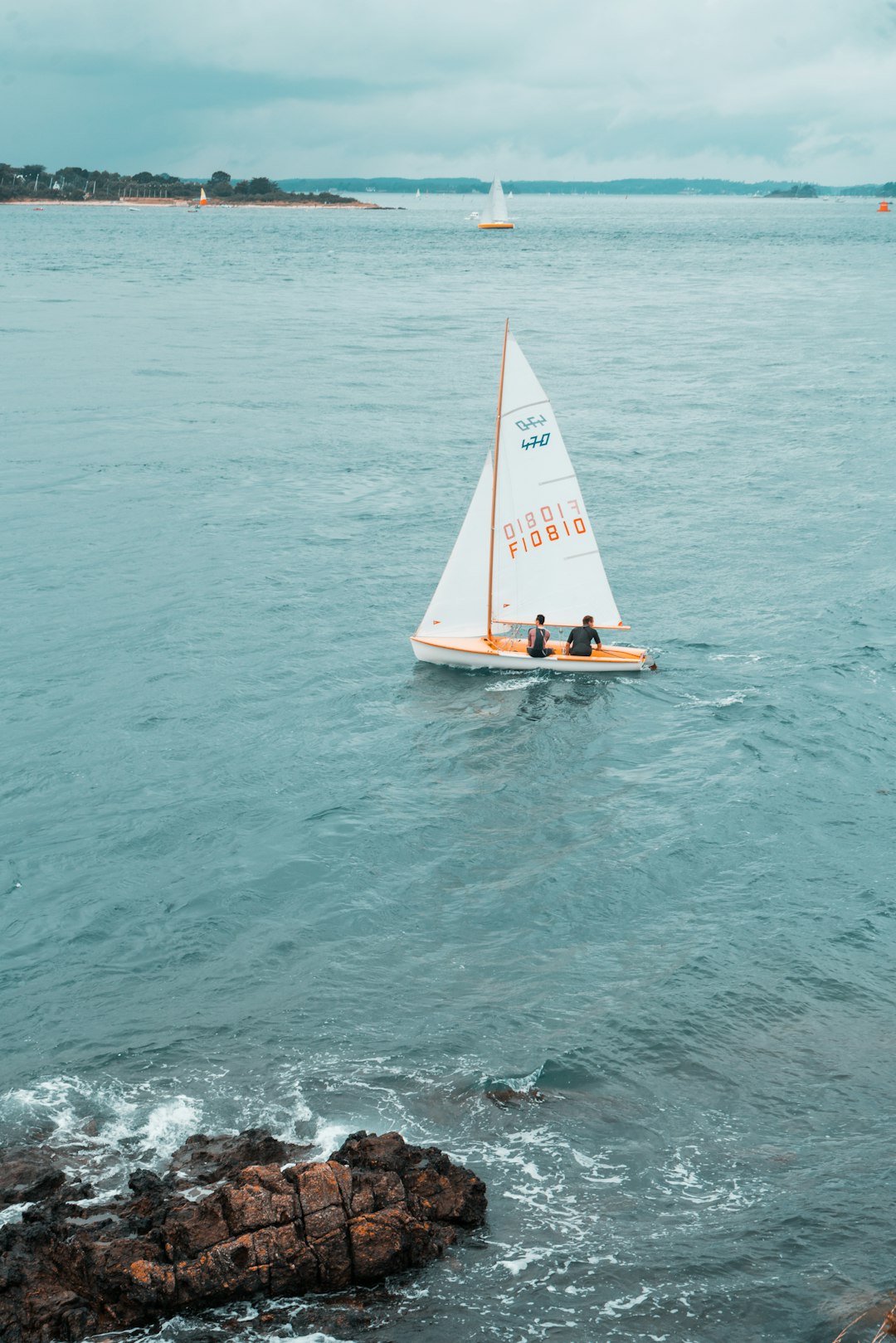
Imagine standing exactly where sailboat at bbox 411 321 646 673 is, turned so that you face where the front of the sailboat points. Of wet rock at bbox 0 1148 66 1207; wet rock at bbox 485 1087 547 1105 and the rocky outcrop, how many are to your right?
0

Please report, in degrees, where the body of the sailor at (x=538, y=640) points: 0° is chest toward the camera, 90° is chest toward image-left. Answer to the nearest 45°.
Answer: approximately 180°

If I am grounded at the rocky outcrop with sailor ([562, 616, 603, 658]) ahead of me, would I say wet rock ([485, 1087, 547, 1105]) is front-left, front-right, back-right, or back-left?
front-right

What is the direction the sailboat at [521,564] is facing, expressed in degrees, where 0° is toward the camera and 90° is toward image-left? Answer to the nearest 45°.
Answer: approximately 90°

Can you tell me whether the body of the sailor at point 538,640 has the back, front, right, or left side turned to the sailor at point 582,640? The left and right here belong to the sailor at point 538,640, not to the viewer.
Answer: right

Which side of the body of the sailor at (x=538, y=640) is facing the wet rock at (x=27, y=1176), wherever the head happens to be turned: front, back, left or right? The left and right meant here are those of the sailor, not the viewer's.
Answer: back

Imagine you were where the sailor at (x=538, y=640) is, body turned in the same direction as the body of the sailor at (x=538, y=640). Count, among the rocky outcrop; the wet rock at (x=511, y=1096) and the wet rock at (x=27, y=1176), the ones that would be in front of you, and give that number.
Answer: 0

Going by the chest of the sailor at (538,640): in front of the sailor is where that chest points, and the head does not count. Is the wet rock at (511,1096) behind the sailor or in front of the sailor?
behind

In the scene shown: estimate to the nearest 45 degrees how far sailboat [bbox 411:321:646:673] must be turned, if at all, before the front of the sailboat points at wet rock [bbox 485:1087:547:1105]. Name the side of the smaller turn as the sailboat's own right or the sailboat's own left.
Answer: approximately 90° to the sailboat's own left

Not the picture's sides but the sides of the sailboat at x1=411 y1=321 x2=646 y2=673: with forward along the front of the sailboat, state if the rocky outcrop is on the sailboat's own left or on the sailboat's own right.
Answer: on the sailboat's own left

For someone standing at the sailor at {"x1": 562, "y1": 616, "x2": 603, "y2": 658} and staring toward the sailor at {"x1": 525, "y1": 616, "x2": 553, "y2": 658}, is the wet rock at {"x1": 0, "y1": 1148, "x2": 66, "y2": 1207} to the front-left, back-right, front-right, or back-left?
front-left

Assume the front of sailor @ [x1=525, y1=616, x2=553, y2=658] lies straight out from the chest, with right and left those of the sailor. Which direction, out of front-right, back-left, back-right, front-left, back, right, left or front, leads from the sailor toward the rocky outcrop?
back

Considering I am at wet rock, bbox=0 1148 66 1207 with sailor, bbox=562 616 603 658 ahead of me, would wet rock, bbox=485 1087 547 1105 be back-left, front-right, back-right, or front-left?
front-right
